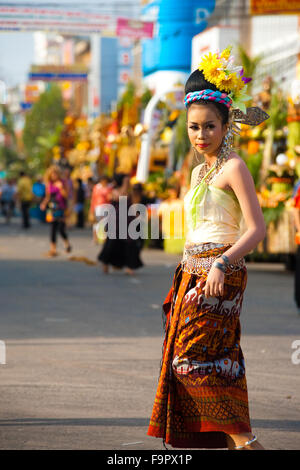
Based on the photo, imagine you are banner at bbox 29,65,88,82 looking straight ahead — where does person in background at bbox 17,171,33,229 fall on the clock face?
The person in background is roughly at 12 o'clock from the banner.

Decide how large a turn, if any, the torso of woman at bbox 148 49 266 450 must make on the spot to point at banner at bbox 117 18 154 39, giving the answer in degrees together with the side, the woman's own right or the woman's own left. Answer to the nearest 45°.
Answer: approximately 135° to the woman's own right

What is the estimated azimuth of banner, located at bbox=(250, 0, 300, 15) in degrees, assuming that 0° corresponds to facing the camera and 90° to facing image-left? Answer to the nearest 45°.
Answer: approximately 0°

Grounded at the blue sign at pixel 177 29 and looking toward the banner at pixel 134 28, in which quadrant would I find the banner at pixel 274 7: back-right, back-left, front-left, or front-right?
back-right

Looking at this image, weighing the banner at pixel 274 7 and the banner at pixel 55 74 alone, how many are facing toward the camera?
2

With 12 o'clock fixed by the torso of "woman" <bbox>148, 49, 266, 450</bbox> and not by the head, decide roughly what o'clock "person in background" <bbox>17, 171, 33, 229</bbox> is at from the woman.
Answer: The person in background is roughly at 4 o'clock from the woman.

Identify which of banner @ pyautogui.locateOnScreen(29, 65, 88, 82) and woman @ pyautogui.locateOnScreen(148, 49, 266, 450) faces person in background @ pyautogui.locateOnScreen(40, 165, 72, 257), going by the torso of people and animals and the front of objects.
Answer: the banner

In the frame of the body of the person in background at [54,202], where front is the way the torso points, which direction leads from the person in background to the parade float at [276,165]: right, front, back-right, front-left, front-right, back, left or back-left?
left
